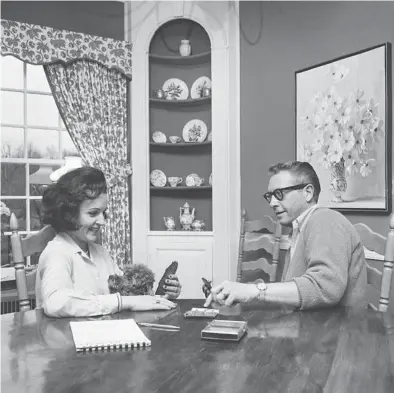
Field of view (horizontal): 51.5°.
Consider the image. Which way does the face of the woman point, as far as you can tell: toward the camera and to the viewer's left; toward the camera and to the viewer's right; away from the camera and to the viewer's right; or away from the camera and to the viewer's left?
toward the camera and to the viewer's right

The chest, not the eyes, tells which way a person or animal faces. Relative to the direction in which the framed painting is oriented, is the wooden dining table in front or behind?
in front

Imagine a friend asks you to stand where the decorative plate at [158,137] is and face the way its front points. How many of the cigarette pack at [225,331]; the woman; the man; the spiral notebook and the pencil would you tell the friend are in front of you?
5

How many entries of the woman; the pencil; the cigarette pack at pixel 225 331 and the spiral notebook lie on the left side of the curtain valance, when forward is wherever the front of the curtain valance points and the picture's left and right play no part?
0

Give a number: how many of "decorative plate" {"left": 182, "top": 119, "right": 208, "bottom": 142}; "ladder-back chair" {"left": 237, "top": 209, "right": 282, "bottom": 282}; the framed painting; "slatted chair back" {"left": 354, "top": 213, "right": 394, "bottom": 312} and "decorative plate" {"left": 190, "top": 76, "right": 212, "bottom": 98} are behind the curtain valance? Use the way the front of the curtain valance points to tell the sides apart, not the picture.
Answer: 0

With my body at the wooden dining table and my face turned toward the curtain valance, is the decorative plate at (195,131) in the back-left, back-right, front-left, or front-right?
front-right

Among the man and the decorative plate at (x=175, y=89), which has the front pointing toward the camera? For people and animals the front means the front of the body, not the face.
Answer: the decorative plate

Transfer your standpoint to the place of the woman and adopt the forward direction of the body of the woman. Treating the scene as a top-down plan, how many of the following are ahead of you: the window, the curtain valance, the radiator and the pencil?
1

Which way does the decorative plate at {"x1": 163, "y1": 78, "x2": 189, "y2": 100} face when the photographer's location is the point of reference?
facing the viewer

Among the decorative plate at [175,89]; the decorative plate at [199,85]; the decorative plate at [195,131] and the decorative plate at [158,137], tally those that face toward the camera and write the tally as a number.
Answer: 4

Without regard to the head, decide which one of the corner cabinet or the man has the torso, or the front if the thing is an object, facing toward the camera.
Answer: the corner cabinet

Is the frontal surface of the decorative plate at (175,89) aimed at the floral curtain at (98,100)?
no

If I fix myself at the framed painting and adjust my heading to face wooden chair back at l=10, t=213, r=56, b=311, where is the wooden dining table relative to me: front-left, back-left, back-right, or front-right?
front-left

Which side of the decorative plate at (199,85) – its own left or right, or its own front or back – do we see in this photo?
front

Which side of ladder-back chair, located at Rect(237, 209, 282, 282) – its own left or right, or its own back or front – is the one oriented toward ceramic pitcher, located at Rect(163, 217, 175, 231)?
right

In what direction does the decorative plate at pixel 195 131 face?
toward the camera

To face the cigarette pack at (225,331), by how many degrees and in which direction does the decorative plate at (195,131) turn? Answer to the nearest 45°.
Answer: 0° — it already faces it
